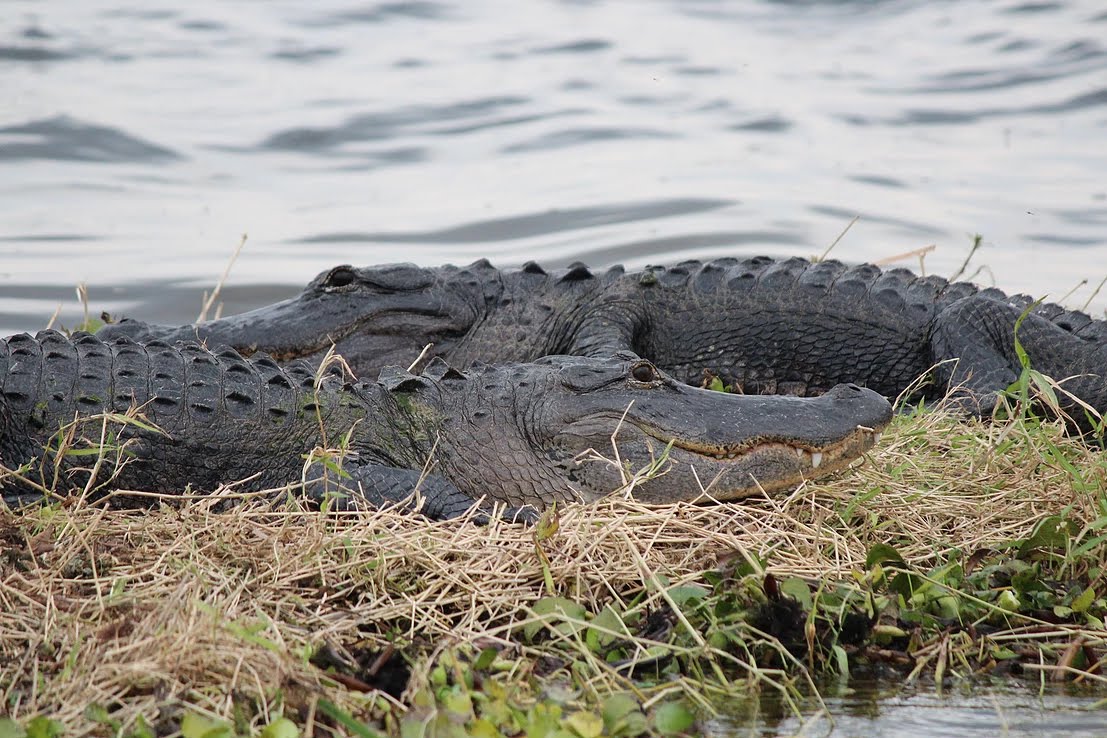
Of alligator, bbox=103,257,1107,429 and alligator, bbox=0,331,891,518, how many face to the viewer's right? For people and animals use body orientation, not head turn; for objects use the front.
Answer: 1

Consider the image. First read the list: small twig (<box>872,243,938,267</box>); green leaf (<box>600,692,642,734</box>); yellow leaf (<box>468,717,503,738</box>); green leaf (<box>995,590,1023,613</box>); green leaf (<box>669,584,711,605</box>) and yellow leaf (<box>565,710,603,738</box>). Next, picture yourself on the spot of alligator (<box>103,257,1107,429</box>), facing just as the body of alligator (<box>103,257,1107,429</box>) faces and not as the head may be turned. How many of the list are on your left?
5

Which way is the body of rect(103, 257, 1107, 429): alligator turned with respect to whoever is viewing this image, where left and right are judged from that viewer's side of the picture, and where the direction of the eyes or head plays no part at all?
facing to the left of the viewer

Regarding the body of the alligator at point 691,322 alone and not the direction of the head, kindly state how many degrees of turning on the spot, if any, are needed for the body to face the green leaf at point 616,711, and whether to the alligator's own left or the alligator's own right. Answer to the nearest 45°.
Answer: approximately 90° to the alligator's own left

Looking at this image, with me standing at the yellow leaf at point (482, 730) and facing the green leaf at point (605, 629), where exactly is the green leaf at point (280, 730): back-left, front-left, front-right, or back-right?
back-left

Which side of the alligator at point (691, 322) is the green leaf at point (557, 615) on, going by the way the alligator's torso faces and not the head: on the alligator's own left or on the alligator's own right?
on the alligator's own left

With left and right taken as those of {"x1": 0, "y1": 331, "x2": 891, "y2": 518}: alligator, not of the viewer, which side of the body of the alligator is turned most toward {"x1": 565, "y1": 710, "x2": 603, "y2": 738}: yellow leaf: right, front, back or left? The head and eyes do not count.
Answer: right

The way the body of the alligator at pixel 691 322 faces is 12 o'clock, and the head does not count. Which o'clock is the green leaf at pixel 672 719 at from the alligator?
The green leaf is roughly at 9 o'clock from the alligator.

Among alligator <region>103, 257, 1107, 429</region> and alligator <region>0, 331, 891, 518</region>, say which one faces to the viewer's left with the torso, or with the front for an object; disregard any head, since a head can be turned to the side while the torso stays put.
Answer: alligator <region>103, 257, 1107, 429</region>

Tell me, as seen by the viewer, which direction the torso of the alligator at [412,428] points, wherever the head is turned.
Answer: to the viewer's right

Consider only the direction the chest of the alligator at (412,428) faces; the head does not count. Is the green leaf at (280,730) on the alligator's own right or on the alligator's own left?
on the alligator's own right

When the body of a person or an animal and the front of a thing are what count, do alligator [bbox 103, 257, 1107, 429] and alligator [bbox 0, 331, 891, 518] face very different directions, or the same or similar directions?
very different directions
